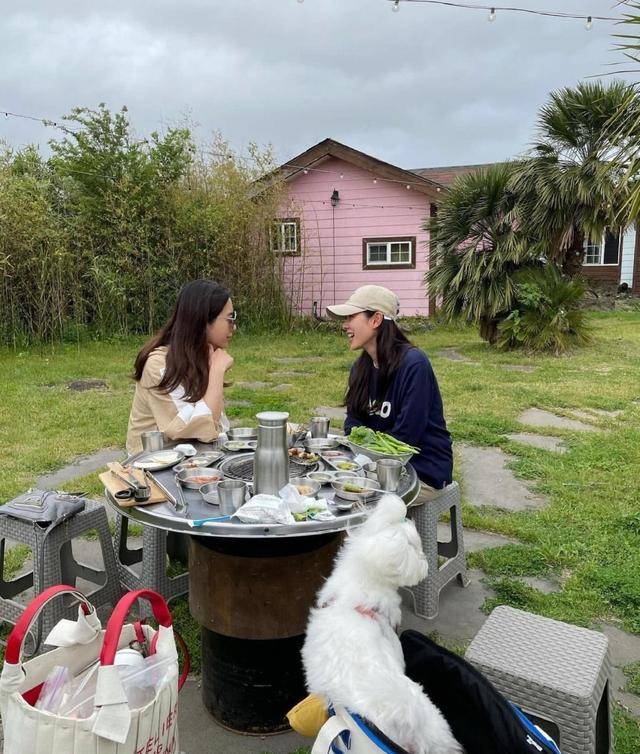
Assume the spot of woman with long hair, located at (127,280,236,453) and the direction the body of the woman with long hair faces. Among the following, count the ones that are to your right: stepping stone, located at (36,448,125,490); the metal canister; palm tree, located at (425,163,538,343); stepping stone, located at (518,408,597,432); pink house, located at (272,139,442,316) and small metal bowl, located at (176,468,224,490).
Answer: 2

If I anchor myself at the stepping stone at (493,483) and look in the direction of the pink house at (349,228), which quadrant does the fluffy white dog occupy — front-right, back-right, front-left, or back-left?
back-left

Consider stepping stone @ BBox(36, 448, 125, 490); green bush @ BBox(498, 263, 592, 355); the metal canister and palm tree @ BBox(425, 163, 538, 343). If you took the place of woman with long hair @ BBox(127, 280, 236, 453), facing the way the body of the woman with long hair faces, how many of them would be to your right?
1

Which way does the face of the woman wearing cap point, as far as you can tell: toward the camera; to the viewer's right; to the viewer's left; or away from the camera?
to the viewer's left

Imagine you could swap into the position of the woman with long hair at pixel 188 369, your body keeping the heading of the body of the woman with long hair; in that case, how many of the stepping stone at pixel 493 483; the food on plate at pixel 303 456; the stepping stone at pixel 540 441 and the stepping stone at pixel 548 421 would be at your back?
0

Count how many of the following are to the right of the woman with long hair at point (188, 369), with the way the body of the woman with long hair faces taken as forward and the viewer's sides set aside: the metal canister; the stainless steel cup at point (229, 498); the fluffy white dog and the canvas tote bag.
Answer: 4

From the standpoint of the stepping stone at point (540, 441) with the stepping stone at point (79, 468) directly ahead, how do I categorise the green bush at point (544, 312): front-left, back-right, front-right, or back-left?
back-right

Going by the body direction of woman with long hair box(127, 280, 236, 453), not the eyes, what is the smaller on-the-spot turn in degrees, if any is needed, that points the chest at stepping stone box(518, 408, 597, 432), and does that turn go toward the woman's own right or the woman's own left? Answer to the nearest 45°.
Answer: approximately 45° to the woman's own left

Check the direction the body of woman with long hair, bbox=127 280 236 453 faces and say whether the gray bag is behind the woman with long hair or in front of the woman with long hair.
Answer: behind

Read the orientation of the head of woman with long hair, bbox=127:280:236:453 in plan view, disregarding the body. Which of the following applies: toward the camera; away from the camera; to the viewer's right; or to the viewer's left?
to the viewer's right

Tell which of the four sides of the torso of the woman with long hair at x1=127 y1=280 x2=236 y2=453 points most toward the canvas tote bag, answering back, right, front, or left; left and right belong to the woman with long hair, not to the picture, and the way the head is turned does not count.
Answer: right

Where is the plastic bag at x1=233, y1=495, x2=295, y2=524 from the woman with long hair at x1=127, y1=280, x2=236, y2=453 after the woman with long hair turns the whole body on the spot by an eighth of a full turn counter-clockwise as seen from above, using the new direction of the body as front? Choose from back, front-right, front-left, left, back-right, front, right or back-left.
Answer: back-right

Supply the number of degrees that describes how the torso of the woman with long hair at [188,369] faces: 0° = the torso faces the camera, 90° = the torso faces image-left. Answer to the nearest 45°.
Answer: approximately 270°

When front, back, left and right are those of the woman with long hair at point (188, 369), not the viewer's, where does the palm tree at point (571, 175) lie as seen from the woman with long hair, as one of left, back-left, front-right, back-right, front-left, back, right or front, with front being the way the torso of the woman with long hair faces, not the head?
front-left

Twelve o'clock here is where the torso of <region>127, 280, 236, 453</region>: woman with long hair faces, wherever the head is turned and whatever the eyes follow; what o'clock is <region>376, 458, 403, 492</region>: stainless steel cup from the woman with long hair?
The stainless steel cup is roughly at 2 o'clock from the woman with long hair.

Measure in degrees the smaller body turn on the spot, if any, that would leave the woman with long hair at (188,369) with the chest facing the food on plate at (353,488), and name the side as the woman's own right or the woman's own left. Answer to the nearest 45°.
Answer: approximately 45° to the woman's own right

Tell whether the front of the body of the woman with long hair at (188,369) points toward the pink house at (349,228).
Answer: no

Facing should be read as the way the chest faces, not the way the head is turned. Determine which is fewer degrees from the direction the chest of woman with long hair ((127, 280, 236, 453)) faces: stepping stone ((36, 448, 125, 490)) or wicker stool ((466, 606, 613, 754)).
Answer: the wicker stool

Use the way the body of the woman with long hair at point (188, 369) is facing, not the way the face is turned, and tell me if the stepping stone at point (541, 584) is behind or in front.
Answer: in front

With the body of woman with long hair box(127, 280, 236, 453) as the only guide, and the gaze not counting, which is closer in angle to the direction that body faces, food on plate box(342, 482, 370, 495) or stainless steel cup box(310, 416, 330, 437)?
the stainless steel cup
